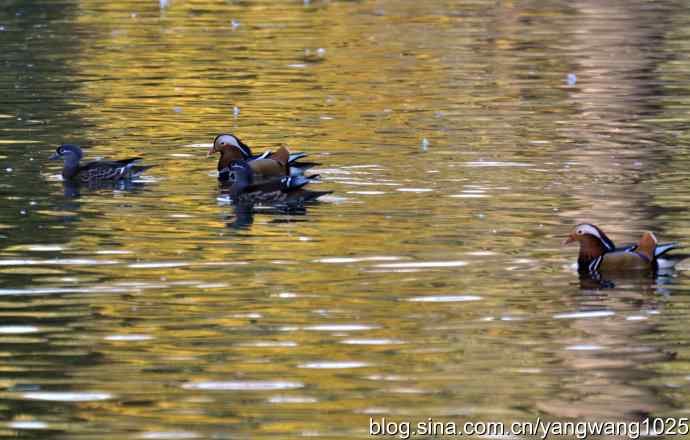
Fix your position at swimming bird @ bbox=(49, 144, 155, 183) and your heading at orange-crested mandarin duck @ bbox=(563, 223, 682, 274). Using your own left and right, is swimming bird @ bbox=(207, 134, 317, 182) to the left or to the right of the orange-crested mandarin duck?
left

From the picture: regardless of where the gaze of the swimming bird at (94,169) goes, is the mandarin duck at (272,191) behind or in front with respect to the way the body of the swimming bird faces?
behind

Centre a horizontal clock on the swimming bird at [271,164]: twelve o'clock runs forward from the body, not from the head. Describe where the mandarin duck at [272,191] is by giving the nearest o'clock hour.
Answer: The mandarin duck is roughly at 9 o'clock from the swimming bird.

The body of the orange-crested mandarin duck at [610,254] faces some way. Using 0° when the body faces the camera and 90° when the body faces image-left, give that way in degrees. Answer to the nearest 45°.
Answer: approximately 90°

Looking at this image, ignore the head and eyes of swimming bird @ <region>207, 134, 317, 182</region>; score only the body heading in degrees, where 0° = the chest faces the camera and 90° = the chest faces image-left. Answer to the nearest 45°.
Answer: approximately 90°

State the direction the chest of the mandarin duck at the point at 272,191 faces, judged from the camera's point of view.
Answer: to the viewer's left

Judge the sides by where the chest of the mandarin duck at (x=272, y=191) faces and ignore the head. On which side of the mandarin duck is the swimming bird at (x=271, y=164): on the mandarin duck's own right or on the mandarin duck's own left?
on the mandarin duck's own right

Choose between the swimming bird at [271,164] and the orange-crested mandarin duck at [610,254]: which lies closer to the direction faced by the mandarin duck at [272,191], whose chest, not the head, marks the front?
the swimming bird

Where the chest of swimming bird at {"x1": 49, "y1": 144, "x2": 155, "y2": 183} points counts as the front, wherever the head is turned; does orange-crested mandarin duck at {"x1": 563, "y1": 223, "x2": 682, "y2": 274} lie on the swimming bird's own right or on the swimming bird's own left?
on the swimming bird's own left

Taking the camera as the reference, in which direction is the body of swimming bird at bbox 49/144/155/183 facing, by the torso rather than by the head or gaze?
to the viewer's left
